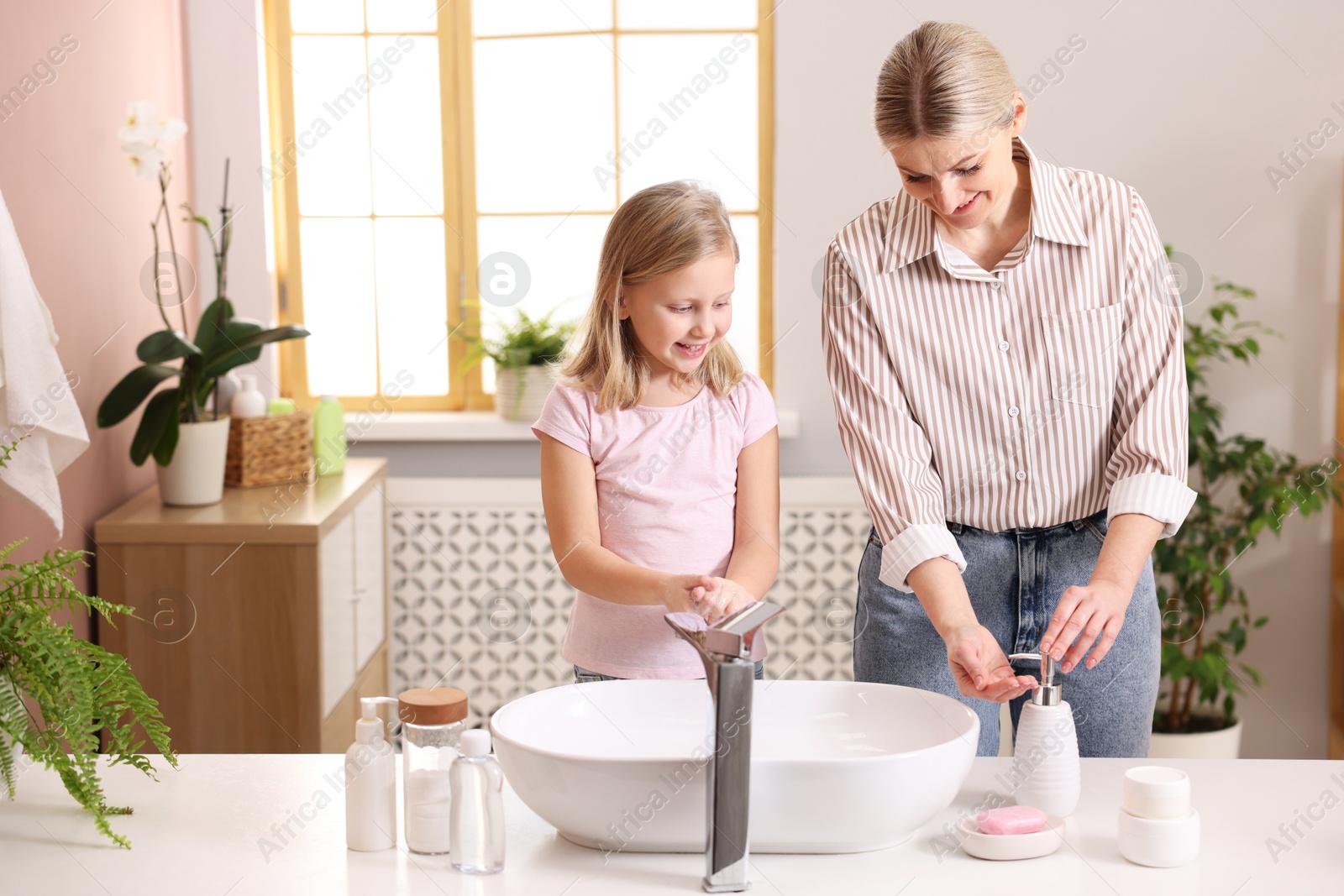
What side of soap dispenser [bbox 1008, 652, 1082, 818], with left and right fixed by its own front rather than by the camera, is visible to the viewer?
left

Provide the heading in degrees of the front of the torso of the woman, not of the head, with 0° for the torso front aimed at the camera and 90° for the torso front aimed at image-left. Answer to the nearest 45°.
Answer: approximately 0°

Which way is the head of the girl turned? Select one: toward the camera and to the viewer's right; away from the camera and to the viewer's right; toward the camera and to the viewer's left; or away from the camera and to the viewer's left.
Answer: toward the camera and to the viewer's right

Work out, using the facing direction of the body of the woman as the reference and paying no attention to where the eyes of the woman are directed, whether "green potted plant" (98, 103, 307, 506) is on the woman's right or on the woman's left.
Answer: on the woman's right

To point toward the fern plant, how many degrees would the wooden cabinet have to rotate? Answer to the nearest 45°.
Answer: approximately 90° to its right

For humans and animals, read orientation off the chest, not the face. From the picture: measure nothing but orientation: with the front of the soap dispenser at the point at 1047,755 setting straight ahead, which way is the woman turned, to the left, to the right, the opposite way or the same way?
to the left

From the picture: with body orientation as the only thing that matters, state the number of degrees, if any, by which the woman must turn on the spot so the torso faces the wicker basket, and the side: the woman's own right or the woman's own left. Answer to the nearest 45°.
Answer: approximately 135° to the woman's own right
